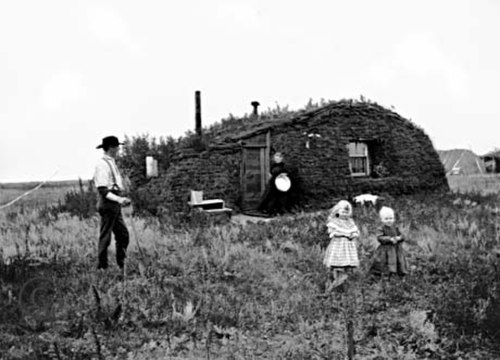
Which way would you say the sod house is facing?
toward the camera

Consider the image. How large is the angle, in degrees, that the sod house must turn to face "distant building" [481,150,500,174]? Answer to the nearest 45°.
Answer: approximately 135° to its left

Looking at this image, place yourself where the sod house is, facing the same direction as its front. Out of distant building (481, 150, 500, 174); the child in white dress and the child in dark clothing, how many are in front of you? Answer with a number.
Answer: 2

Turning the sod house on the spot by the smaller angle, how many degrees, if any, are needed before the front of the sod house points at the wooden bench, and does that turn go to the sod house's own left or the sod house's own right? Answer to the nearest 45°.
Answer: approximately 45° to the sod house's own right

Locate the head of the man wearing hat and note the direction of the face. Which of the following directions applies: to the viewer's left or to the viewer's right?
to the viewer's right

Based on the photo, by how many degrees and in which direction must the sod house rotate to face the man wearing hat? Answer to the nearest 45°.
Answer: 0° — it already faces them

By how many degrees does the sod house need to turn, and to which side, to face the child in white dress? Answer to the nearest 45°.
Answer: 0° — it already faces them

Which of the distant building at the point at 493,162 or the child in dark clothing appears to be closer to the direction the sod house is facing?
the child in dark clothing

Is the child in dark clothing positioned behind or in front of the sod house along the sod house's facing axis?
in front
